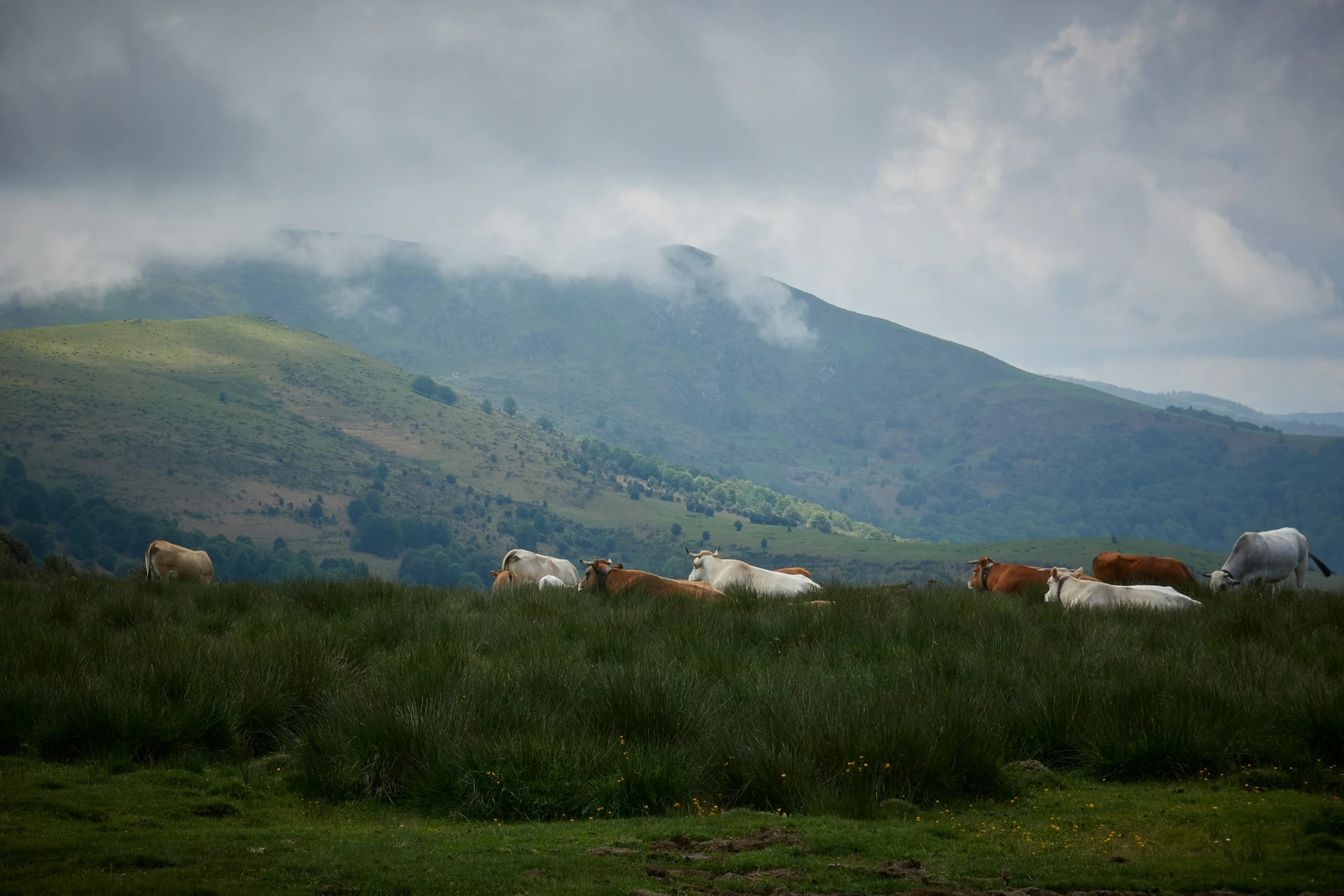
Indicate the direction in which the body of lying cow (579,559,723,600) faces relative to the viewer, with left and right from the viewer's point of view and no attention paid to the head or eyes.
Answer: facing to the left of the viewer

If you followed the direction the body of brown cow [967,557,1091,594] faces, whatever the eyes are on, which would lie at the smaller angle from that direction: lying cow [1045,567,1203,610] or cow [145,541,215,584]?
the cow

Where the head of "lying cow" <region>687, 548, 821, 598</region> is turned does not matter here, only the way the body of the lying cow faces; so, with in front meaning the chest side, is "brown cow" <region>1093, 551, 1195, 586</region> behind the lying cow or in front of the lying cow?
behind

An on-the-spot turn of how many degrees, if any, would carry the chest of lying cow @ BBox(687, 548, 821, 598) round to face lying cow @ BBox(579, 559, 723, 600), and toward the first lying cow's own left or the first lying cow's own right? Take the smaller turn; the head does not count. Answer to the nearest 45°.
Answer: approximately 45° to the first lying cow's own left

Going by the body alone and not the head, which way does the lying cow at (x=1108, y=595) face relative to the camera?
to the viewer's left

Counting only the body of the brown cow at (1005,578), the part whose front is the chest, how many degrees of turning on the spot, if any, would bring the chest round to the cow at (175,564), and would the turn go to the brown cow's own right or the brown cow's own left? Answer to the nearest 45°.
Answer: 0° — it already faces it

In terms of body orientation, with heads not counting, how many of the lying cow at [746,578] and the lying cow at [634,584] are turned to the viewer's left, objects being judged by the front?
2

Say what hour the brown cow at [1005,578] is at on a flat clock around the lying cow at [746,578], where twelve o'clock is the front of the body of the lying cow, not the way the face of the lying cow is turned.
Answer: The brown cow is roughly at 6 o'clock from the lying cow.

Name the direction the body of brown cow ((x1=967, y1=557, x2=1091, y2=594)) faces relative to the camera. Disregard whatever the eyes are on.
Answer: to the viewer's left

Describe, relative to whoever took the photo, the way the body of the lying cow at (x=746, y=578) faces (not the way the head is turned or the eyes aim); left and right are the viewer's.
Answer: facing to the left of the viewer
